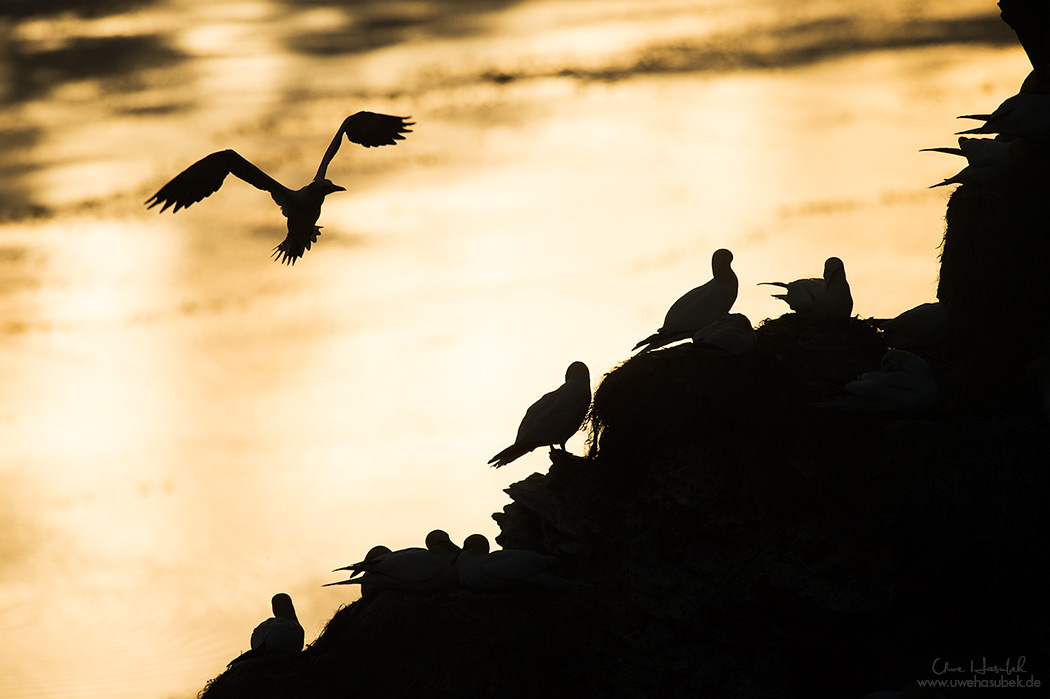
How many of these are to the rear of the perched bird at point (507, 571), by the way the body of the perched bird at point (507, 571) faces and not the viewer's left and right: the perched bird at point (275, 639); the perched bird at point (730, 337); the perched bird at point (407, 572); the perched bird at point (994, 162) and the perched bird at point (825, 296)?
3

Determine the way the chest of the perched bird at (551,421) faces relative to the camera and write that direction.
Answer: to the viewer's right

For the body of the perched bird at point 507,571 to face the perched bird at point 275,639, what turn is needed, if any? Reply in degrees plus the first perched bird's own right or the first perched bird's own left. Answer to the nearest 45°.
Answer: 0° — it already faces it

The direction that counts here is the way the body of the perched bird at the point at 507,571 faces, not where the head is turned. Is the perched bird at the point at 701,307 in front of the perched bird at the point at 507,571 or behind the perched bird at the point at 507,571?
behind

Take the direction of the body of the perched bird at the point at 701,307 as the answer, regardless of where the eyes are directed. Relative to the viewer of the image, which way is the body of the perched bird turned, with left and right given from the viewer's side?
facing to the right of the viewer

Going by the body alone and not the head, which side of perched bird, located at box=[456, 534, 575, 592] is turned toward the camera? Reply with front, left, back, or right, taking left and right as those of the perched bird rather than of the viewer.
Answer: left

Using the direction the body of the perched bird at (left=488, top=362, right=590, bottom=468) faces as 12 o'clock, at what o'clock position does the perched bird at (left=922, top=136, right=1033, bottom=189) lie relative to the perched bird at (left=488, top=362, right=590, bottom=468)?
the perched bird at (left=922, top=136, right=1033, bottom=189) is roughly at 12 o'clock from the perched bird at (left=488, top=362, right=590, bottom=468).
